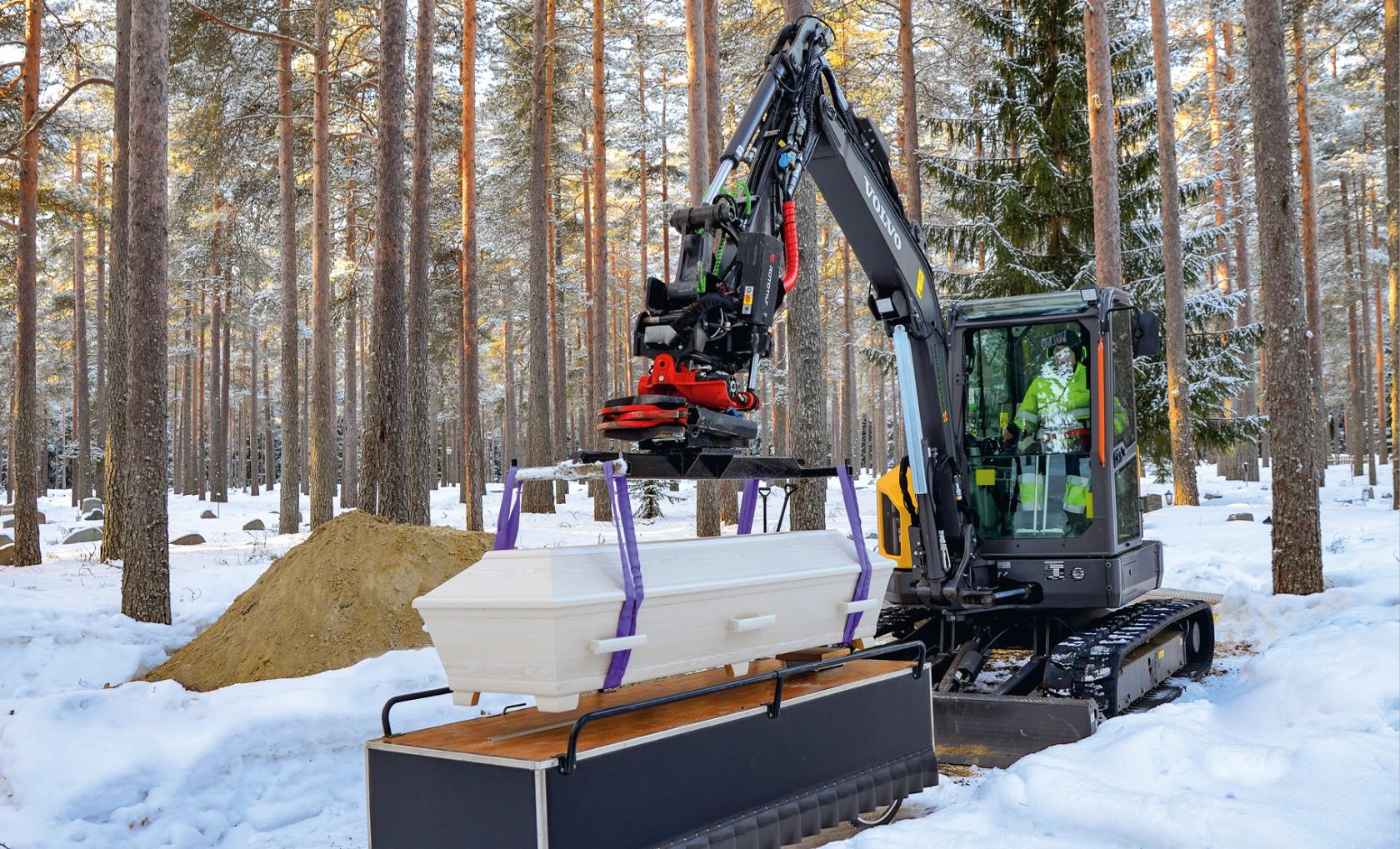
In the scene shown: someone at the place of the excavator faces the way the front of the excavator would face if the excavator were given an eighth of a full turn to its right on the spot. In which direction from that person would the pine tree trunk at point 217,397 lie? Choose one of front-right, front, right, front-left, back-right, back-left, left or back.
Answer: front-right

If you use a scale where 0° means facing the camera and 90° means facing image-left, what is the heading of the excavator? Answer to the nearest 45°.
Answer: approximately 45°

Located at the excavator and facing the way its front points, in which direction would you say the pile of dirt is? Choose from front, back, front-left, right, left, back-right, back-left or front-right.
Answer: front-right

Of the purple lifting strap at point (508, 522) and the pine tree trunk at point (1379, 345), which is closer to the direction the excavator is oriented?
the purple lifting strap

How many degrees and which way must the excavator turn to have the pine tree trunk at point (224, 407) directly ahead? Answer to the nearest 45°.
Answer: approximately 90° to its right

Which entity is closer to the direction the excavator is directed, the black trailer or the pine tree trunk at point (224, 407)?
the black trailer

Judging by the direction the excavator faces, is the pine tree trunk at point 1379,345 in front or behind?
behind

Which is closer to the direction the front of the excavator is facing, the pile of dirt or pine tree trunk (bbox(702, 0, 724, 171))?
the pile of dirt

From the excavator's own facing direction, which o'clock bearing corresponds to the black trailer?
The black trailer is roughly at 11 o'clock from the excavator.

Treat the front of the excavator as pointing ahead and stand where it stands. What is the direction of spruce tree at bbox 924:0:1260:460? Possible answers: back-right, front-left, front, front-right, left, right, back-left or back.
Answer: back-right
